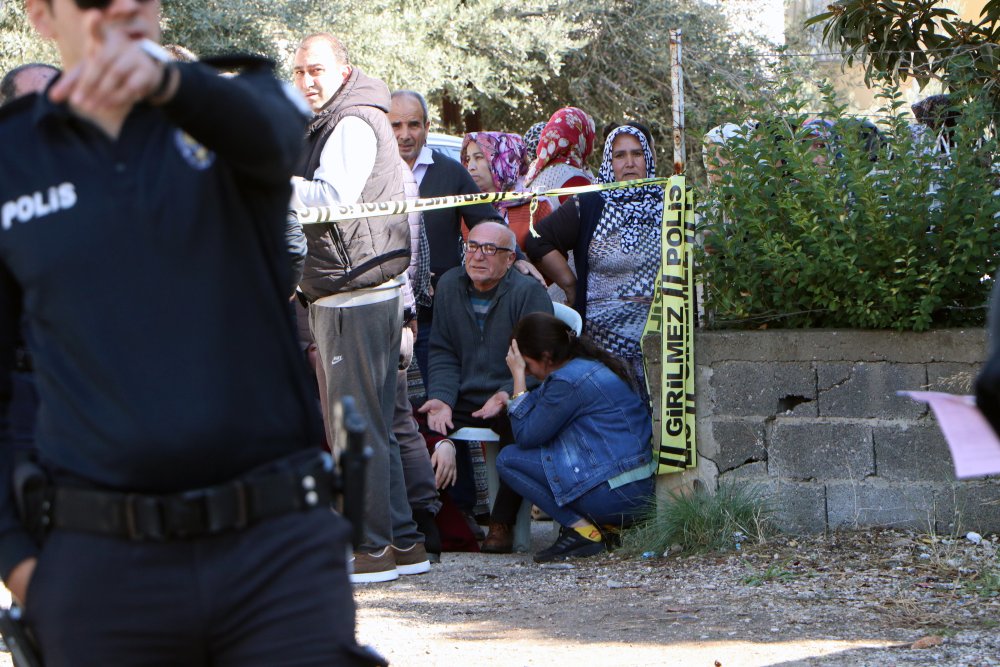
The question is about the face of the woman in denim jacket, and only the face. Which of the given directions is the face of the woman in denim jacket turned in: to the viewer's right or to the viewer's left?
to the viewer's left

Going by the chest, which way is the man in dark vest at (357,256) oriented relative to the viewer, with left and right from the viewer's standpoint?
facing to the left of the viewer

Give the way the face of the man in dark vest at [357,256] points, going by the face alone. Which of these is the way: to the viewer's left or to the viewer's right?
to the viewer's left

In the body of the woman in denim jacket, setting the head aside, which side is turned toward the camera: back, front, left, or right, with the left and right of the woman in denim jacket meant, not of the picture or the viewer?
left

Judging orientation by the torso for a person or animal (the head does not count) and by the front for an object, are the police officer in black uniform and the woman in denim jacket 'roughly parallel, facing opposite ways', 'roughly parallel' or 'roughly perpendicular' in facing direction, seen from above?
roughly perpendicular

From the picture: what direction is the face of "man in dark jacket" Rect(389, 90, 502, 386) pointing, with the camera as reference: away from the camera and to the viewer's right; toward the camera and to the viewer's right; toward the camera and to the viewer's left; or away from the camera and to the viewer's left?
toward the camera and to the viewer's left

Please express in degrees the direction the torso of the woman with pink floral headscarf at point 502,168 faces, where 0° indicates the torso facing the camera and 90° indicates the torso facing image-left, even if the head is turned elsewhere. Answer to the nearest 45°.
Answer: approximately 45°
